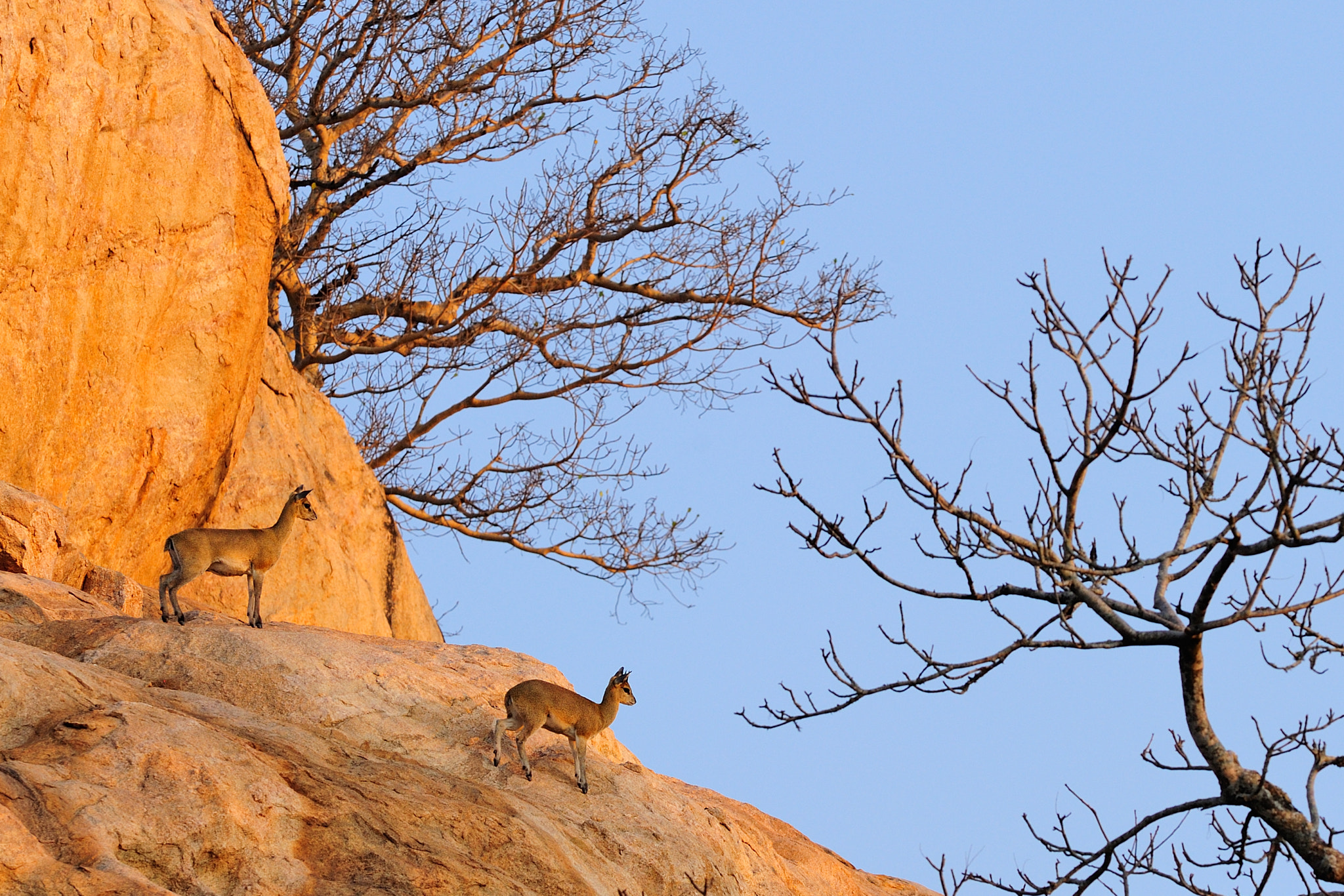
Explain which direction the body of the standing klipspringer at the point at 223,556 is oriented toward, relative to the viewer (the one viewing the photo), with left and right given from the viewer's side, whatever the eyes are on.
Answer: facing to the right of the viewer

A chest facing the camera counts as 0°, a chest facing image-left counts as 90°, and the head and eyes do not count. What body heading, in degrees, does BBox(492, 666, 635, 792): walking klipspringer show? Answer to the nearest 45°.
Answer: approximately 270°

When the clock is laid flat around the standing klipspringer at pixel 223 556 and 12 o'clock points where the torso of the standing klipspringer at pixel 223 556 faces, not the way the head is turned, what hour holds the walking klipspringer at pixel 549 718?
the walking klipspringer at pixel 549 718 is roughly at 1 o'clock from the standing klipspringer at pixel 223 556.

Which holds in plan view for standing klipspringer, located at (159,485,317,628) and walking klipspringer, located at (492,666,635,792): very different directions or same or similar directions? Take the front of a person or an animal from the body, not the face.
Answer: same or similar directions

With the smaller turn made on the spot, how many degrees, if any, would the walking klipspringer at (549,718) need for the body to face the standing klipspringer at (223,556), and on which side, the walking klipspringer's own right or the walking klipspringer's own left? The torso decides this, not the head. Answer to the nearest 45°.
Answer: approximately 180°

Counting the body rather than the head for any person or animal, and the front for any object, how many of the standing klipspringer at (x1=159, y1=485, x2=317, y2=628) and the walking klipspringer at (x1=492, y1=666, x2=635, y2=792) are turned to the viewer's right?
2
